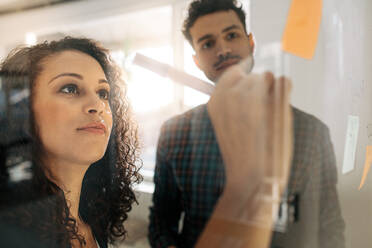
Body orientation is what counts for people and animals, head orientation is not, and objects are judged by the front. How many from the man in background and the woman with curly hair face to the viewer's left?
0

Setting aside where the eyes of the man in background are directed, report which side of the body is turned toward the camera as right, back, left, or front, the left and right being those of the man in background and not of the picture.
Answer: front

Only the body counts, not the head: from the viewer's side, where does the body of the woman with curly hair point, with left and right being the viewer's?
facing the viewer and to the right of the viewer

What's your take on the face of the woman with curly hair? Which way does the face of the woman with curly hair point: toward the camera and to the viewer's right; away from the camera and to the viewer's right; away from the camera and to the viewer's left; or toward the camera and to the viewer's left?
toward the camera and to the viewer's right
